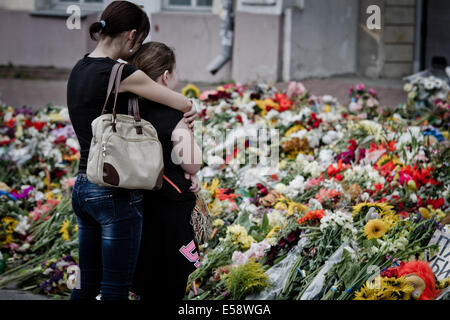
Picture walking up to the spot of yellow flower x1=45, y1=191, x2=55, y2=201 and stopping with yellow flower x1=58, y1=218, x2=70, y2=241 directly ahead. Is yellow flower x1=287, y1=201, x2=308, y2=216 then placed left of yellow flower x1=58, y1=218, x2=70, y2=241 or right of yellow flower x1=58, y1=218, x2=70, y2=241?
left

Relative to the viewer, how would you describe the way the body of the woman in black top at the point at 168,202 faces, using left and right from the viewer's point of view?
facing away from the viewer and to the right of the viewer

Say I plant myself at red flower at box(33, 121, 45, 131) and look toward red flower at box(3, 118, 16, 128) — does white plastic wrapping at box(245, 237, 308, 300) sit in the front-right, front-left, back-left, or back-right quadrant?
back-left

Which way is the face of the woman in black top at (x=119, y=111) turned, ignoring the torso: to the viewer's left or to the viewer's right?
to the viewer's right

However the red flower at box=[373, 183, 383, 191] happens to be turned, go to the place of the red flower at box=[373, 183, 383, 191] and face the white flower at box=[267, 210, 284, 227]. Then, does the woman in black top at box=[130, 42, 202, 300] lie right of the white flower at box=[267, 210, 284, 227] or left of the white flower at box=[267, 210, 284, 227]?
left

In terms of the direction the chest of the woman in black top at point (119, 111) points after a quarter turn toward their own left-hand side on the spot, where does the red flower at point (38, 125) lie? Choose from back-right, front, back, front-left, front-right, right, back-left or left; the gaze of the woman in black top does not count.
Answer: front-right

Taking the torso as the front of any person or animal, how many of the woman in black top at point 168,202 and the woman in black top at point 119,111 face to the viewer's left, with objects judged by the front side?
0

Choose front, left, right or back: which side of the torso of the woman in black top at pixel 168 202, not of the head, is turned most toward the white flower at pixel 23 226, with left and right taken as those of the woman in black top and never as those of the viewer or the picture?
left

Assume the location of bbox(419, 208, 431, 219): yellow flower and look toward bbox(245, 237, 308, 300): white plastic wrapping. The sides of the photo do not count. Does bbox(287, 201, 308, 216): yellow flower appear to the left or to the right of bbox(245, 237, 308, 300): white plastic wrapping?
right

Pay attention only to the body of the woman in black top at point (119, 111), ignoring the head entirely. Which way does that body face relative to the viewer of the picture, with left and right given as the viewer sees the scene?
facing away from the viewer and to the right of the viewer
